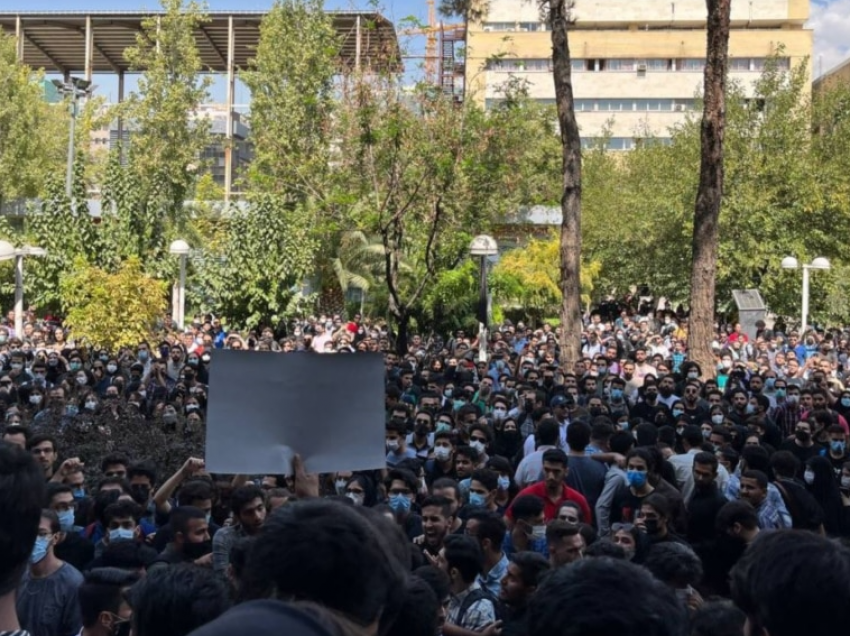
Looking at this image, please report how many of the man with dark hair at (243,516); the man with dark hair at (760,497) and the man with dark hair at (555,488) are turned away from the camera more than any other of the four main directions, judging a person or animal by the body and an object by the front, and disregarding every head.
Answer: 0

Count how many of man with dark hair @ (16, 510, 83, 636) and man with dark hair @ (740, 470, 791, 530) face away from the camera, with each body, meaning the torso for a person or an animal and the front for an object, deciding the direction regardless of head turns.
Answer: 0

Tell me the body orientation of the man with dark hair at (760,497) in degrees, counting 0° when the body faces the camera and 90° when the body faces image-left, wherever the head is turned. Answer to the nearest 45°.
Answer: approximately 45°

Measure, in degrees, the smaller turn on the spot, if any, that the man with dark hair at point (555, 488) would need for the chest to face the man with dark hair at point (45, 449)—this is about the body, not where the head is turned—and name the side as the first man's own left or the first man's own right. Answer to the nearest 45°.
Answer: approximately 90° to the first man's own right

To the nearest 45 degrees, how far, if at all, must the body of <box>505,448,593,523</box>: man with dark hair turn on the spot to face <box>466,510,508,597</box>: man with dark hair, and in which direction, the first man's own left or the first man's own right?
0° — they already face them

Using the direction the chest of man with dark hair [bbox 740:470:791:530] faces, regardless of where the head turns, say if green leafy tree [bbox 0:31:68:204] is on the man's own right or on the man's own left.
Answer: on the man's own right

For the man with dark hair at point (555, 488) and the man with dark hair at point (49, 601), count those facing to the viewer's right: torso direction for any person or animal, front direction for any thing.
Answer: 0

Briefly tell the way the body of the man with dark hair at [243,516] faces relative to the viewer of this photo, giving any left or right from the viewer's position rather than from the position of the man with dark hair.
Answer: facing the viewer and to the right of the viewer

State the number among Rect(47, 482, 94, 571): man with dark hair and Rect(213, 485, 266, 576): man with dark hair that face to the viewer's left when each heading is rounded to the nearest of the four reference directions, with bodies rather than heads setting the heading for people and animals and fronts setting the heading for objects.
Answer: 0

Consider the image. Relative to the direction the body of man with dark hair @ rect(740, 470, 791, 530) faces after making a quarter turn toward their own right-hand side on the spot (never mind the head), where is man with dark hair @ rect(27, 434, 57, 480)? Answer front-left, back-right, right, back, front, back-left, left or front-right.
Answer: front-left

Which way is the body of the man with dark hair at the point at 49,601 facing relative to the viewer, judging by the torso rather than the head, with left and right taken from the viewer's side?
facing the viewer and to the left of the viewer

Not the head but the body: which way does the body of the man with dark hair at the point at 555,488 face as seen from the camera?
toward the camera

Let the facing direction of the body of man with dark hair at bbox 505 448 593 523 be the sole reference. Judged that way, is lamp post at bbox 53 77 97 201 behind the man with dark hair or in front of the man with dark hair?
behind

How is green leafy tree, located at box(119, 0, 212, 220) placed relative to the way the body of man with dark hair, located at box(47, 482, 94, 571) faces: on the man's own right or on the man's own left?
on the man's own left

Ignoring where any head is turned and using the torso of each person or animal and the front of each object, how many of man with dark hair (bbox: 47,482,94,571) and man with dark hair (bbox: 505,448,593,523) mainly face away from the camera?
0
